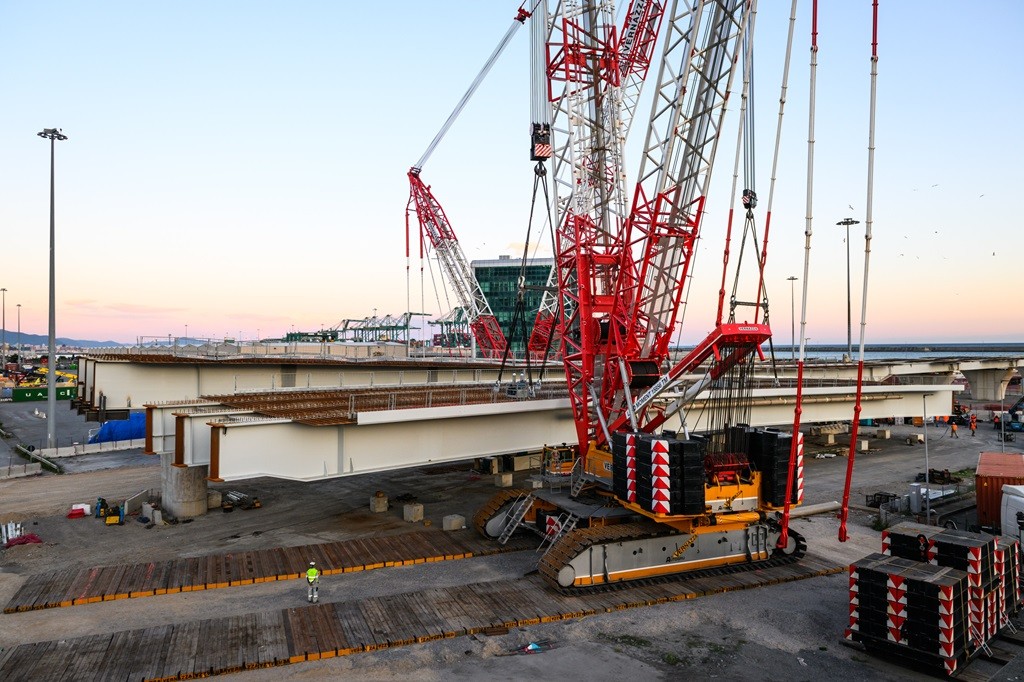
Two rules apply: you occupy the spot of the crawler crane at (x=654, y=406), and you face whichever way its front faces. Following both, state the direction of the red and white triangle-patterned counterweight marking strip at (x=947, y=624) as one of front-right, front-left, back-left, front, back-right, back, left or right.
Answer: back

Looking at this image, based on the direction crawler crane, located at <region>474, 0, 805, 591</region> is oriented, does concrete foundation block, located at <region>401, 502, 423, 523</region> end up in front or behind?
in front

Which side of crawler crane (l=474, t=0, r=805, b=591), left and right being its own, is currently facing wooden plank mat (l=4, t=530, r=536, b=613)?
left

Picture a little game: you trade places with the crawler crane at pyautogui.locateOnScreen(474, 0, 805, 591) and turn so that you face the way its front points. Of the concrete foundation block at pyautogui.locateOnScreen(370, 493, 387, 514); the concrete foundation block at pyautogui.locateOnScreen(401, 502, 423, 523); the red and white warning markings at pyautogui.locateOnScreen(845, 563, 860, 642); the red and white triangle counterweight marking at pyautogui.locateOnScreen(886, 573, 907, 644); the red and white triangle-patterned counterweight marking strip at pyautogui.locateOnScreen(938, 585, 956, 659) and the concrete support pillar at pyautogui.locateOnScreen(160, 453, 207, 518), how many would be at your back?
3

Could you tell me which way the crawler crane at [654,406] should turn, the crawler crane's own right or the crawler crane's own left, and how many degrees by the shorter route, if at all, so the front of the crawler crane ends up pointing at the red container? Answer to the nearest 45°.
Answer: approximately 135° to the crawler crane's own right

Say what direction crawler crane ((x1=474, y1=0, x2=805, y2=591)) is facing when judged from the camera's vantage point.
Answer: facing away from the viewer and to the left of the viewer

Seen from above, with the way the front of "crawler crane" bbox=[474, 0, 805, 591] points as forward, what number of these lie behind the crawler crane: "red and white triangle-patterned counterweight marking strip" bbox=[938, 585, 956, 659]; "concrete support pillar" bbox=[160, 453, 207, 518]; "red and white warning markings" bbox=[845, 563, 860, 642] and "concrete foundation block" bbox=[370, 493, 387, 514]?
2

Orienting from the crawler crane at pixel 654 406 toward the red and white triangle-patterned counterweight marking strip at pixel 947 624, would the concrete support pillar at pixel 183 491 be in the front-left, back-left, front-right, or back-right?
back-right

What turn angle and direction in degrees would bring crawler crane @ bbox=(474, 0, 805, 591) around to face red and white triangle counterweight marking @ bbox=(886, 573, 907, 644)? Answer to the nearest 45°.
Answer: approximately 180°

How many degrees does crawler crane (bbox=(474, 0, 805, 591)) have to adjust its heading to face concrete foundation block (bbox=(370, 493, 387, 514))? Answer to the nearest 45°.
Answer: approximately 45° to its left

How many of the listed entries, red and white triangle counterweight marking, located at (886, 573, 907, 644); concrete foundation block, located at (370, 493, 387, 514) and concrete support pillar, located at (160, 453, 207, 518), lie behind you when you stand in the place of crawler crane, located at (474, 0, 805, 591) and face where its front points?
1

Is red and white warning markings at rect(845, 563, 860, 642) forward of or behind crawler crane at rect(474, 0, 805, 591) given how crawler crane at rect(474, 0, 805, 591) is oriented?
behind

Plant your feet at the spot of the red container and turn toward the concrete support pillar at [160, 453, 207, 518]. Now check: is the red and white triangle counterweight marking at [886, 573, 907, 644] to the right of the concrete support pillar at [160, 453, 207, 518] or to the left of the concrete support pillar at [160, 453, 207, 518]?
left

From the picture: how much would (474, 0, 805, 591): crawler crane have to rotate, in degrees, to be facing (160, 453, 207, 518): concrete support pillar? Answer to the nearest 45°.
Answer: approximately 45° to its left

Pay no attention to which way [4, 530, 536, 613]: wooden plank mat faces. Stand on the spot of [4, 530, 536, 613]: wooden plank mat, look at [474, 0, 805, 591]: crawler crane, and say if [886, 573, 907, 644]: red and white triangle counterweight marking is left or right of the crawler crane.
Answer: right

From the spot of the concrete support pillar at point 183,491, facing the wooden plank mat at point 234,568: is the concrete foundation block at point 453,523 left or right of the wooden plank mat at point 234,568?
left
